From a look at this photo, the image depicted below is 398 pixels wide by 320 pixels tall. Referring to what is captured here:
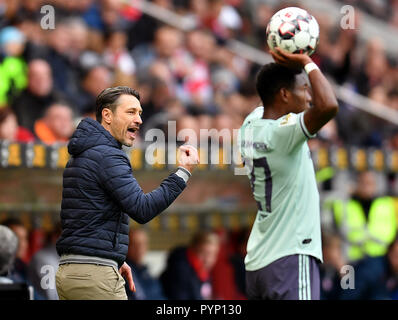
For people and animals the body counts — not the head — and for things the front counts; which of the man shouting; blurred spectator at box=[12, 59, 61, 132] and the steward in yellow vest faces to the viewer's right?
the man shouting

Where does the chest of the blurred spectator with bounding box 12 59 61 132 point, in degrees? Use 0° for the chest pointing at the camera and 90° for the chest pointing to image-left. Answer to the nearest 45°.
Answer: approximately 0°

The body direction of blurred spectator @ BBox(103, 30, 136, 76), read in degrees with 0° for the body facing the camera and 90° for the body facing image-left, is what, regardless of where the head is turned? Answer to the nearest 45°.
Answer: approximately 0°

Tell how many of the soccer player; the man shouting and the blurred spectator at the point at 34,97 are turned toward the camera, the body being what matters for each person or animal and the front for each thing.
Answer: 1

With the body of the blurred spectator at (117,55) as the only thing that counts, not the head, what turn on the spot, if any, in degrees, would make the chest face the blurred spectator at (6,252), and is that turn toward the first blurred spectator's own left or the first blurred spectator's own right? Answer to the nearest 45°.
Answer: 0° — they already face them

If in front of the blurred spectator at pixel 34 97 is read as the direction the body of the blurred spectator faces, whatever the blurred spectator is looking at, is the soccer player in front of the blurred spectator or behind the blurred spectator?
in front

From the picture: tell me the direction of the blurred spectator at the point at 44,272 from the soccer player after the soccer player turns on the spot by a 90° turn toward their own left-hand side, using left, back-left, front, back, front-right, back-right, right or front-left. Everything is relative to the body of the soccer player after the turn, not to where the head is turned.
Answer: front

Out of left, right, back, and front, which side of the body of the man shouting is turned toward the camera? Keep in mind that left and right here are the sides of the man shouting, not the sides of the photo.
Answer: right

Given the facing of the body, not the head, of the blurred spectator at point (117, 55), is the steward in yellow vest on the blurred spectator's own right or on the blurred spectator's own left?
on the blurred spectator's own left

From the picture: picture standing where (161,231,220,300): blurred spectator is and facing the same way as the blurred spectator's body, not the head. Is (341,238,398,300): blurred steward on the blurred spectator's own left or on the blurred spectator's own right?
on the blurred spectator's own left
